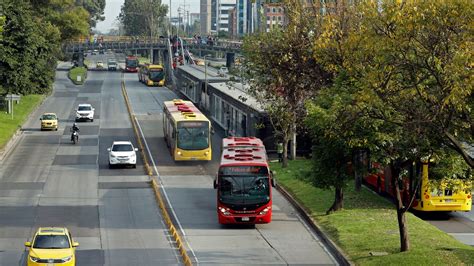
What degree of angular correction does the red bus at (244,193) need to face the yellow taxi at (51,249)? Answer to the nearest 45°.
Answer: approximately 45° to its right

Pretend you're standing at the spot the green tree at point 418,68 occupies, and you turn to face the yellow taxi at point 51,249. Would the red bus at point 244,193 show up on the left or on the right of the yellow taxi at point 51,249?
right

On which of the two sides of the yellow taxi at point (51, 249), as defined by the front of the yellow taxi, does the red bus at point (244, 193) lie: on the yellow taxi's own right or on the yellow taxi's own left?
on the yellow taxi's own left

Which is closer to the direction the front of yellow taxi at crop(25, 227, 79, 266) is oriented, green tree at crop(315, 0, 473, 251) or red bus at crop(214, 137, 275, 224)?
the green tree

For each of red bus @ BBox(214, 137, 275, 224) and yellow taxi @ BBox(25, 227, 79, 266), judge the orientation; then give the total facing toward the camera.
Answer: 2

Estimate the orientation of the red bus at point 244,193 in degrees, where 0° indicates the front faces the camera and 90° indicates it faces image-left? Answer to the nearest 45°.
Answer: approximately 0°

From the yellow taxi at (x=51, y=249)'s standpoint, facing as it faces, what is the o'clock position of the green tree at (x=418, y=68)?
The green tree is roughly at 10 o'clock from the yellow taxi.
